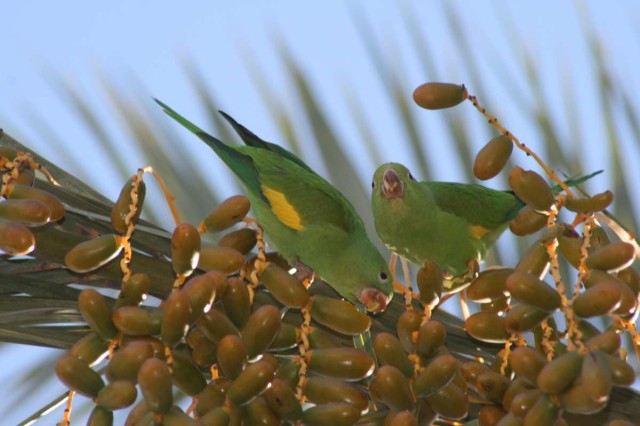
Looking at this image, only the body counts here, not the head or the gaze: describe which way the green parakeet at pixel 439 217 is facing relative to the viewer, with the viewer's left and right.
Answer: facing the viewer and to the left of the viewer
